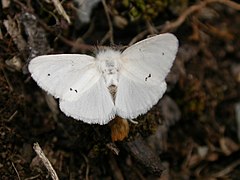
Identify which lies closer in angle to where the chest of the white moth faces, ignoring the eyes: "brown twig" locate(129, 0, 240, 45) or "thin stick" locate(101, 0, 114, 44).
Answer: the thin stick

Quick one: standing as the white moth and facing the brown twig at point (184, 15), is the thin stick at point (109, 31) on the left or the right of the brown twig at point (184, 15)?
left

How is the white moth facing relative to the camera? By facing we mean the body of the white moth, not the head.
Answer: away from the camera

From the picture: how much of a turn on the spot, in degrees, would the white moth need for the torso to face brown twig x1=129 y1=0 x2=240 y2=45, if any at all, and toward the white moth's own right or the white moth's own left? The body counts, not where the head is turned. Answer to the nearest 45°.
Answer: approximately 45° to the white moth's own right

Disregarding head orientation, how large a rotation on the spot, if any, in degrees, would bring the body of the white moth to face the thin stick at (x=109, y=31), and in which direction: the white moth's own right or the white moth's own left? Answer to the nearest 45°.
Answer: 0° — it already faces it
